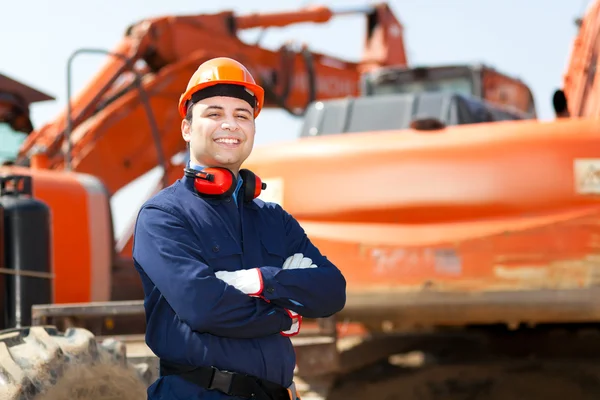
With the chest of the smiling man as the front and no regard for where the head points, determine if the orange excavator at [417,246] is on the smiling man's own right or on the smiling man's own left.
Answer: on the smiling man's own left

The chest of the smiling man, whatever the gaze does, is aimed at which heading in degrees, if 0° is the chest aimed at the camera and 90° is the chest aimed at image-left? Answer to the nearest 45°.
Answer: approximately 315°
